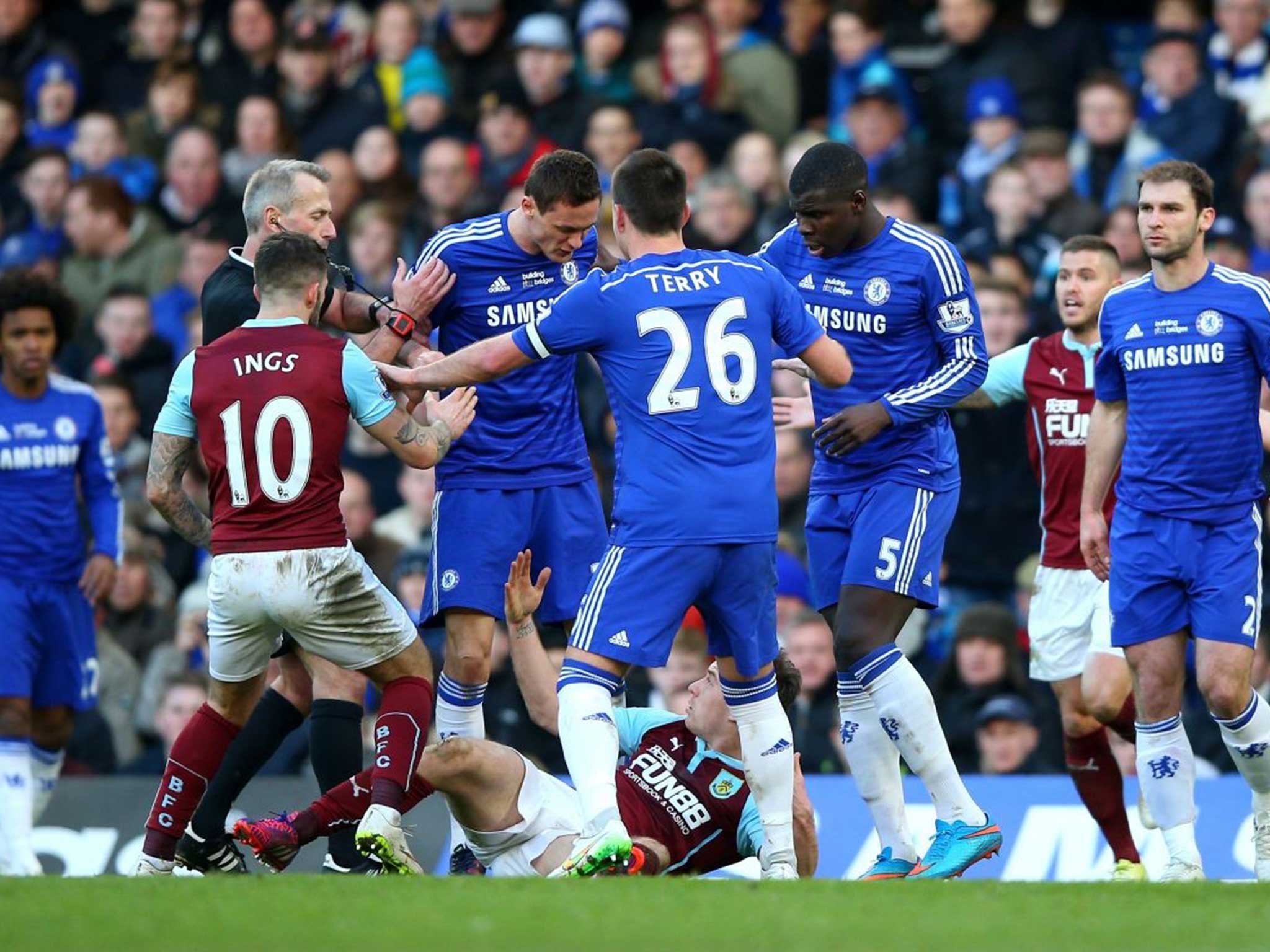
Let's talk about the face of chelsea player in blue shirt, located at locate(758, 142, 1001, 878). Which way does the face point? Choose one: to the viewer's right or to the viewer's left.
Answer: to the viewer's left

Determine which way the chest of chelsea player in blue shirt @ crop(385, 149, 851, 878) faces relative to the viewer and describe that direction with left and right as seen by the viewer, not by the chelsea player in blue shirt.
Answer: facing away from the viewer

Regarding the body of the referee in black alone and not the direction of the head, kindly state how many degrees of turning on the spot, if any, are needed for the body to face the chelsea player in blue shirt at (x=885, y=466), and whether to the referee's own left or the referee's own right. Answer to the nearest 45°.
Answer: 0° — they already face them

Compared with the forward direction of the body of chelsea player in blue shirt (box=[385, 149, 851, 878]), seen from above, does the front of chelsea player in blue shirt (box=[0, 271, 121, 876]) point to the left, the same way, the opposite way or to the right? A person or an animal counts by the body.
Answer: the opposite way

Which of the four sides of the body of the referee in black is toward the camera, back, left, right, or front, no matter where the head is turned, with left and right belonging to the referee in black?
right

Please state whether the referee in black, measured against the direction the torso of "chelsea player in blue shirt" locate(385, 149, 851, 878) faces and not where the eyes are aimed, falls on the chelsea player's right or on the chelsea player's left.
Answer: on the chelsea player's left

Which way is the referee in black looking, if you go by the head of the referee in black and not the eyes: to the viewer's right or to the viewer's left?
to the viewer's right

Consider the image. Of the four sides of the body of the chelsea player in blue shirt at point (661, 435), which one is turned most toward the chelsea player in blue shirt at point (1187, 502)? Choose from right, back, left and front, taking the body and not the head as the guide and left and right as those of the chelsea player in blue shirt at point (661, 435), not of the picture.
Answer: right
